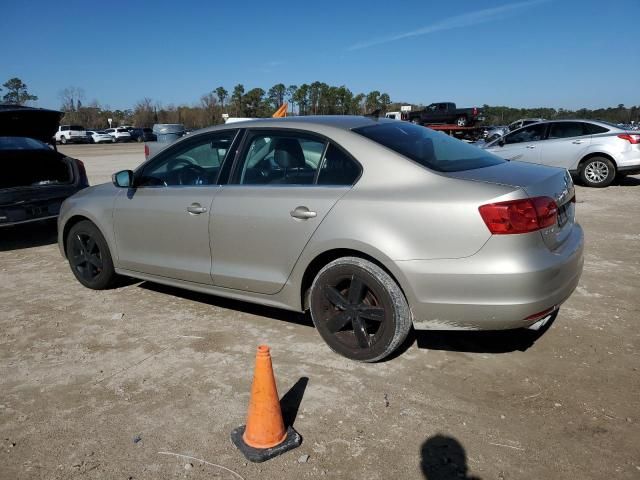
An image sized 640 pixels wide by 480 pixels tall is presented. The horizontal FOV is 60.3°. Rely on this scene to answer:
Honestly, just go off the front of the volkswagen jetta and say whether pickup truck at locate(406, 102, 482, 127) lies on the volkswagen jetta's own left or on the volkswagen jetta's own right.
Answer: on the volkswagen jetta's own right

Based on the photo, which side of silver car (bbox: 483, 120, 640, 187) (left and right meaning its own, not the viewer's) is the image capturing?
left

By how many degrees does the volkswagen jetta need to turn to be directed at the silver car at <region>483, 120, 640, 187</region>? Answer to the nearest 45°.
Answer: approximately 90° to its right

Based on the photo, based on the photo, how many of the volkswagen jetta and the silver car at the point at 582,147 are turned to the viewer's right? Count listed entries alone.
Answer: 0

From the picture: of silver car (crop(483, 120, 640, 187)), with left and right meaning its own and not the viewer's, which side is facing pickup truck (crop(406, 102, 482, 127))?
right

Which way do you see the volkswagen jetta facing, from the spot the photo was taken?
facing away from the viewer and to the left of the viewer

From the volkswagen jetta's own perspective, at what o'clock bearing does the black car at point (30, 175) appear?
The black car is roughly at 12 o'clock from the volkswagen jetta.

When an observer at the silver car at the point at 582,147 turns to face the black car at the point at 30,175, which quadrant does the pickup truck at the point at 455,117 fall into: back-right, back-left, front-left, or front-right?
back-right

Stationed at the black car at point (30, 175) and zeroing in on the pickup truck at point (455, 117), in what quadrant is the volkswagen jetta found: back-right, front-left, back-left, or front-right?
back-right

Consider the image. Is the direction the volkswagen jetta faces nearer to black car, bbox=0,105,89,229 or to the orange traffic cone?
the black car

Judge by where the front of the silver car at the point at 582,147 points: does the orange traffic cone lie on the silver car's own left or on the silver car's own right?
on the silver car's own left

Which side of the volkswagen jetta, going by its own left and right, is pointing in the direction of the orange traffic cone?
left

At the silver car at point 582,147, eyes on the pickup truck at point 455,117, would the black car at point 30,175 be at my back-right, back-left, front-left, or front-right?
back-left
